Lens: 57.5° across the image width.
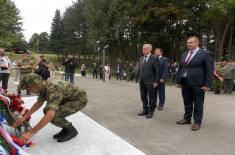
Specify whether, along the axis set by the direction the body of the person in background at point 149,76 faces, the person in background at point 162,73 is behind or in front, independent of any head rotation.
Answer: behind

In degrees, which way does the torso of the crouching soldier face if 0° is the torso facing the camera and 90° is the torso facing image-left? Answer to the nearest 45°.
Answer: approximately 90°

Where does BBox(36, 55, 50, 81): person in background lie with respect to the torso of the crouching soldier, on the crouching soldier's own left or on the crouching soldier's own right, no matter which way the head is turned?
on the crouching soldier's own right

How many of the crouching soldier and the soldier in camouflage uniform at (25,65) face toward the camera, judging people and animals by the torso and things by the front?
1

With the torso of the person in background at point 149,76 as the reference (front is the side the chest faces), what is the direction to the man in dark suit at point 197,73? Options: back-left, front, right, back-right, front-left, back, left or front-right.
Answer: left

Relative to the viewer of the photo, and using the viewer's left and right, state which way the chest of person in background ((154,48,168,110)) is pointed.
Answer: facing the viewer and to the left of the viewer

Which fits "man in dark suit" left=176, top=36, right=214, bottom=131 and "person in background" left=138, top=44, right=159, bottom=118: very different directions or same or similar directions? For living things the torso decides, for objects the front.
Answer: same or similar directions

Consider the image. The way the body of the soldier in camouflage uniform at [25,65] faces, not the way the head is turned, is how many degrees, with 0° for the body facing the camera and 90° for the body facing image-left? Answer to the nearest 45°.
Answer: approximately 0°

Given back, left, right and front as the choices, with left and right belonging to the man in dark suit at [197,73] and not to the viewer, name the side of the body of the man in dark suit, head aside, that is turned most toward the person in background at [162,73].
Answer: right

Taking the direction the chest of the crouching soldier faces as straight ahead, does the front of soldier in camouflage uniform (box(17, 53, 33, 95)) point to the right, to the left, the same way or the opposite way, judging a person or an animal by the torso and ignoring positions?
to the left

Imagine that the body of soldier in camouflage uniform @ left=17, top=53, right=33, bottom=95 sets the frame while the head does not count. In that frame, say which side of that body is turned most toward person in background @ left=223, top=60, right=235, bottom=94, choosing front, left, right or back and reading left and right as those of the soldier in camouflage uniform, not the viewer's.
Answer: left

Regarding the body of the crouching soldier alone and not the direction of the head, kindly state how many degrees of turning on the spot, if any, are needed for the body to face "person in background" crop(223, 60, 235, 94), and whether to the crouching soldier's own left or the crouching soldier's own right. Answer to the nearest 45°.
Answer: approximately 135° to the crouching soldier's own right

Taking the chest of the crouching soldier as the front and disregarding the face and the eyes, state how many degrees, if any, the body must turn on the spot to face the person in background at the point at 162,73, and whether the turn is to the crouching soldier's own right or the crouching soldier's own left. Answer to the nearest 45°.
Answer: approximately 135° to the crouching soldier's own right

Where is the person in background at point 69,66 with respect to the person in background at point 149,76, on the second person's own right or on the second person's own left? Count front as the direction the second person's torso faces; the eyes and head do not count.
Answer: on the second person's own right

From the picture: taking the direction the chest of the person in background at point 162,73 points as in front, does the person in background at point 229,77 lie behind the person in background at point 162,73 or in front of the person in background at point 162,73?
behind

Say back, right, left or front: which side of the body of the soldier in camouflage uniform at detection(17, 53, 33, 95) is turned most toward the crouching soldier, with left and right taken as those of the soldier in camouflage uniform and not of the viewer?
front
